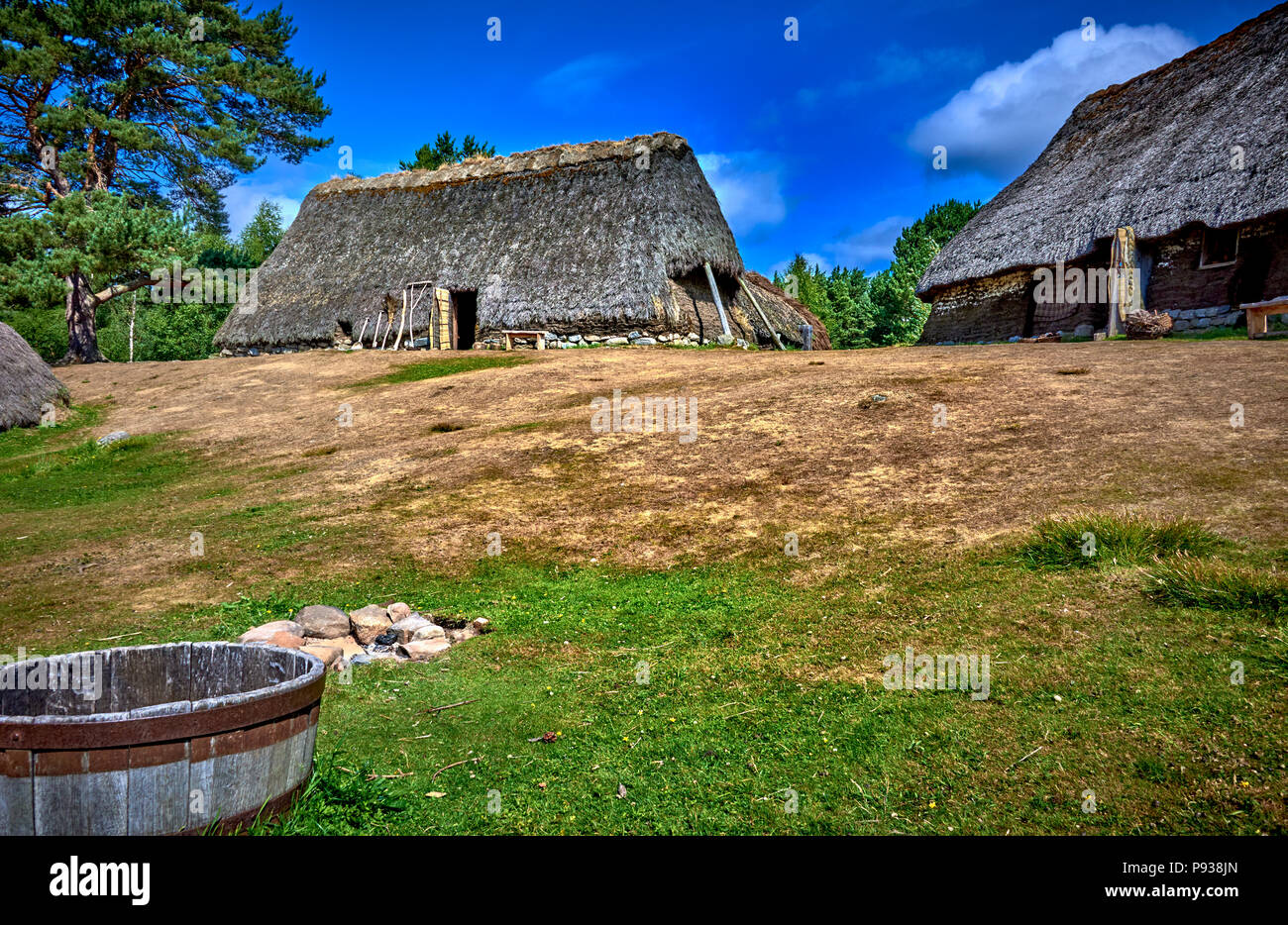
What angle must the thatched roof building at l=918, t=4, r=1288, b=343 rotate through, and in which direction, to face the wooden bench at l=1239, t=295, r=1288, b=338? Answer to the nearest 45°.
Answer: approximately 45° to its left

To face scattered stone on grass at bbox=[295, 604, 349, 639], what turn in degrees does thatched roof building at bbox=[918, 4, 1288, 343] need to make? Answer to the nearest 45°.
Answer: approximately 45° to its left

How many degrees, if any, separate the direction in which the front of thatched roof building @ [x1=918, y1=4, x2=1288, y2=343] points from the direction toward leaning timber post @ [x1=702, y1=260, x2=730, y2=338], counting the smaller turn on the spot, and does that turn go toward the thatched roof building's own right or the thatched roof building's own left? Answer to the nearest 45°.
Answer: approximately 45° to the thatched roof building's own right

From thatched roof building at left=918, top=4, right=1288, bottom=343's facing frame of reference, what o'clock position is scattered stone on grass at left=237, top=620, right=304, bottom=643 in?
The scattered stone on grass is roughly at 11 o'clock from the thatched roof building.

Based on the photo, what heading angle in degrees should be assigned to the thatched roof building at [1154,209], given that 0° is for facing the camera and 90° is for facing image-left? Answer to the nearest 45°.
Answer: approximately 45°

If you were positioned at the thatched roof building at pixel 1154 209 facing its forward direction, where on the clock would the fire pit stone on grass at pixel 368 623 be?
The fire pit stone on grass is roughly at 11 o'clock from the thatched roof building.
